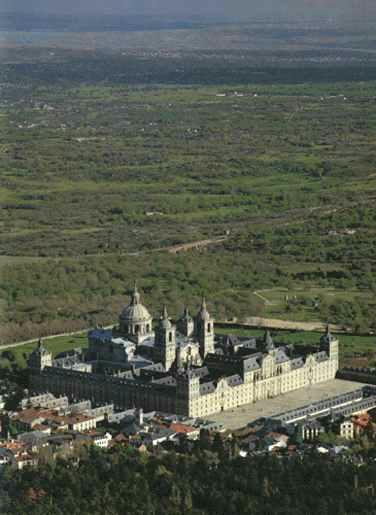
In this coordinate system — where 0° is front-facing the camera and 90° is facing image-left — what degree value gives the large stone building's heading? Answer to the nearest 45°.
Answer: approximately 315°
